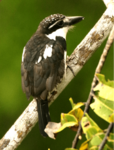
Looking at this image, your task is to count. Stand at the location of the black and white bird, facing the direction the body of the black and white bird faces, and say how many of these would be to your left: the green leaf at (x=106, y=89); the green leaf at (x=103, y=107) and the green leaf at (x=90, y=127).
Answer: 0

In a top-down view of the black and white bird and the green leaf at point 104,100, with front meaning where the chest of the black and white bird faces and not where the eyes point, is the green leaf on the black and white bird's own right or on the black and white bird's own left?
on the black and white bird's own right

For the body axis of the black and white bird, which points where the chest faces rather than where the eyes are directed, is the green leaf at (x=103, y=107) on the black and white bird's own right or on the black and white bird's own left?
on the black and white bird's own right
